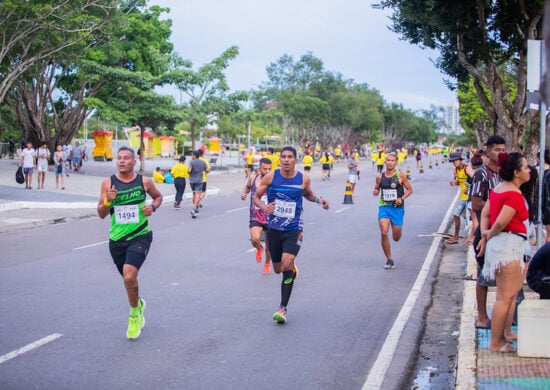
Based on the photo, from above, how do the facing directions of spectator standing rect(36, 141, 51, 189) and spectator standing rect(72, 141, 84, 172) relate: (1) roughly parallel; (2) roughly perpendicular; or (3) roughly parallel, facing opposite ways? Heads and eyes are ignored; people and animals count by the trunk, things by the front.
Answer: roughly parallel

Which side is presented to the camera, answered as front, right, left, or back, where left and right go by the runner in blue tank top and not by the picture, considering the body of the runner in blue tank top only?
front

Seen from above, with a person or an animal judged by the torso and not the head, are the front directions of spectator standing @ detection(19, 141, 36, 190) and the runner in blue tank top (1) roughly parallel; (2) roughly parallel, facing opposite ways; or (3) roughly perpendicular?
roughly parallel

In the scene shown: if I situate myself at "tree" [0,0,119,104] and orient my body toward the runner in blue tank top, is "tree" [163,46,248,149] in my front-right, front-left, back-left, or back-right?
back-left

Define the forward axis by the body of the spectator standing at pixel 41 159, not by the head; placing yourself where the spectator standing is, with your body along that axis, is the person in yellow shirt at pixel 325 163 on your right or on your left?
on your left

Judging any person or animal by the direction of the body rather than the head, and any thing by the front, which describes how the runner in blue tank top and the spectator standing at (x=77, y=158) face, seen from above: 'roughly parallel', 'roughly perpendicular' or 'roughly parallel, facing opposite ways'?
roughly parallel

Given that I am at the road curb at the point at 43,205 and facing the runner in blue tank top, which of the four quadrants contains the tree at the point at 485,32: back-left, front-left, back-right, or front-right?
front-left

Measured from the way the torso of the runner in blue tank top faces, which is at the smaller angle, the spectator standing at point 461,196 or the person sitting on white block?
the person sitting on white block

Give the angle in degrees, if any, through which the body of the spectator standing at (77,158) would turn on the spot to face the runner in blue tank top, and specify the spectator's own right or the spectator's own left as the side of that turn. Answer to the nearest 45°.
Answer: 0° — they already face them

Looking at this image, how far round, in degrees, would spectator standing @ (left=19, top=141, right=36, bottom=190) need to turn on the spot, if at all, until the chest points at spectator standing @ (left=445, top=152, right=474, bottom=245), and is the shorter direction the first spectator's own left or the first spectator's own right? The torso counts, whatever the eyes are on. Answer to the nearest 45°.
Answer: approximately 45° to the first spectator's own left

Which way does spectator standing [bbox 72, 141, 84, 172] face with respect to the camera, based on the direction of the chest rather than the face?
toward the camera

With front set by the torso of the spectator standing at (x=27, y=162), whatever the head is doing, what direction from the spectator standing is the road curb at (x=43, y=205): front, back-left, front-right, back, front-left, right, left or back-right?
front

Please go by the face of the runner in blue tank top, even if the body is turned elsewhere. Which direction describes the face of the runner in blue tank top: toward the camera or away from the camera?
toward the camera
